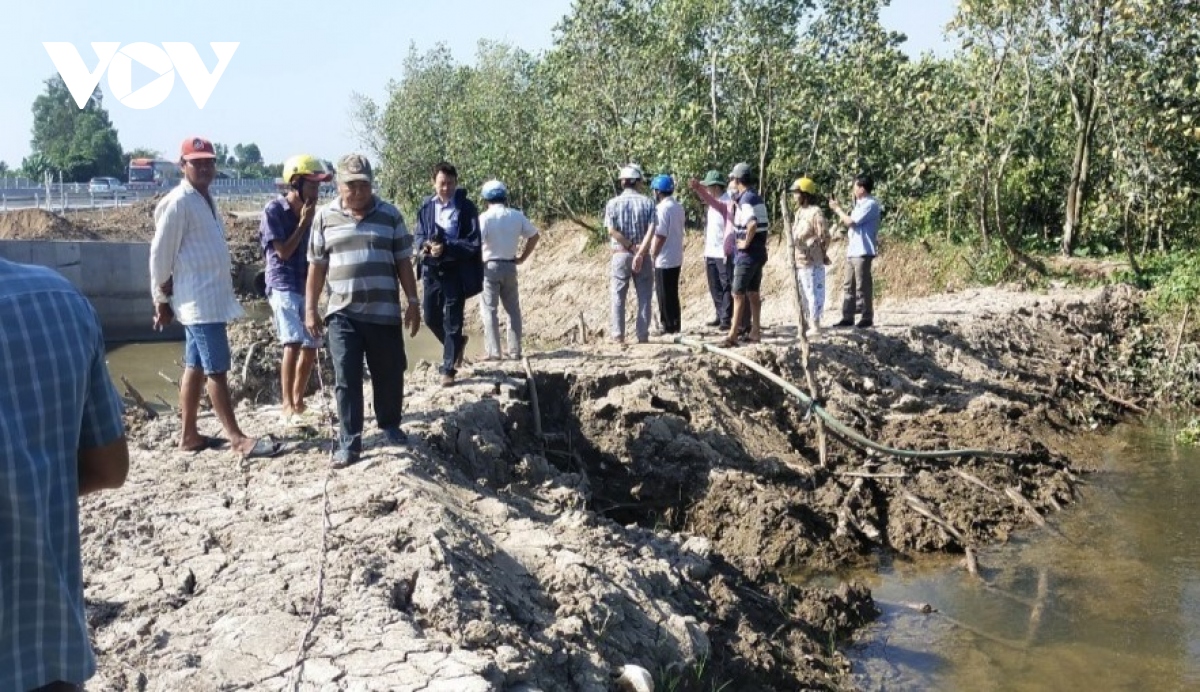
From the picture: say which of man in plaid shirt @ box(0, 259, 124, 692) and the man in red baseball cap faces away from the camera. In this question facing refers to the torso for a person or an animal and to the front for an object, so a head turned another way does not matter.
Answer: the man in plaid shirt

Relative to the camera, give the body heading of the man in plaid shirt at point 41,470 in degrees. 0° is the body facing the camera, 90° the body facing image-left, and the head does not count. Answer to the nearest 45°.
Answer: approximately 180°

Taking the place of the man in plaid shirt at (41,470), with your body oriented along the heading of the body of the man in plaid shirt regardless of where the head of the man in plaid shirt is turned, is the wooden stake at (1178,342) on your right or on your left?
on your right

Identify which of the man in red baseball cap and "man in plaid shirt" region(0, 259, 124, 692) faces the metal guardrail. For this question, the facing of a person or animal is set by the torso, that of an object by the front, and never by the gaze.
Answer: the man in plaid shirt

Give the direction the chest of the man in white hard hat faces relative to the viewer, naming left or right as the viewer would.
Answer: facing away from the viewer

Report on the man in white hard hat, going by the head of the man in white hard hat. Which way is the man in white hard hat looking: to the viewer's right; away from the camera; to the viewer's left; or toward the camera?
away from the camera

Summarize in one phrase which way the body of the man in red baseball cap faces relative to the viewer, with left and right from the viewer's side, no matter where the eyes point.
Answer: facing the viewer and to the right of the viewer

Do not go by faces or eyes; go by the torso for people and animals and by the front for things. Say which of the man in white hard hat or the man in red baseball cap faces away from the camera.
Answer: the man in white hard hat

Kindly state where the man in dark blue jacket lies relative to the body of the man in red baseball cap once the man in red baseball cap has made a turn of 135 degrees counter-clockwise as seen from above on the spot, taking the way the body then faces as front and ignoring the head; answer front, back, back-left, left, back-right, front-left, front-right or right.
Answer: front-right

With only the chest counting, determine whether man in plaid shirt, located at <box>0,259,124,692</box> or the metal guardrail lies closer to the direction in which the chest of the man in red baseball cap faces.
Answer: the man in plaid shirt

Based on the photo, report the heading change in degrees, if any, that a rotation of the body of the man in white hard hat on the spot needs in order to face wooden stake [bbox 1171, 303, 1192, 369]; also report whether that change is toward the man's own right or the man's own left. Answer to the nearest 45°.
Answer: approximately 45° to the man's own right

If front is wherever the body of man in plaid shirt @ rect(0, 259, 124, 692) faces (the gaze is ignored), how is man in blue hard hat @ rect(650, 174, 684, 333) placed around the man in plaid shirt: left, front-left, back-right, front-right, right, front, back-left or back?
front-right

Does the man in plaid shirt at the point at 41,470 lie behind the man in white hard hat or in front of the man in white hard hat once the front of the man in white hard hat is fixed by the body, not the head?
behind

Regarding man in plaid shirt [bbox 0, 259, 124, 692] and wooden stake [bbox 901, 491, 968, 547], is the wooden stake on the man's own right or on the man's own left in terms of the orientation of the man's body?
on the man's own right

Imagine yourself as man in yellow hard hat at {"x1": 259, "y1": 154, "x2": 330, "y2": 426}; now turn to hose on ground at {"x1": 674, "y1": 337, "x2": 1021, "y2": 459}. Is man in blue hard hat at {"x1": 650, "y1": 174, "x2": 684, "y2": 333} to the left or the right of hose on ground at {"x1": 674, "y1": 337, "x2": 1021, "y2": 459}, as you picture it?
left
